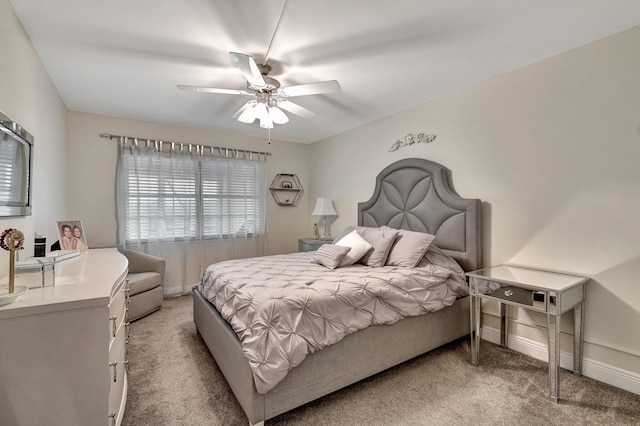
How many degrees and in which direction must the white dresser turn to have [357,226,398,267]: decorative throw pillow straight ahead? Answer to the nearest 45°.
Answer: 0° — it already faces it

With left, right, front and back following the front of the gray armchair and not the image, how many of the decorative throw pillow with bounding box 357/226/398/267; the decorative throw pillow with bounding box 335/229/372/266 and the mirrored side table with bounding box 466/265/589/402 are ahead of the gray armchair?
3

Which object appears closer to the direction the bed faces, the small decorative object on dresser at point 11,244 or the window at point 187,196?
the small decorative object on dresser

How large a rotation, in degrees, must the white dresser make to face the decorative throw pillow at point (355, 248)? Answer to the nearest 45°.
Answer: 0° — it already faces it

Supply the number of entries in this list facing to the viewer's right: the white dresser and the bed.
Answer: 1

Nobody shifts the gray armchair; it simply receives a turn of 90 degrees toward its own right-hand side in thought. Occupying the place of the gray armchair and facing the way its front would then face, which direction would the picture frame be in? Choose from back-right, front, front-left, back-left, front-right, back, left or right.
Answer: front

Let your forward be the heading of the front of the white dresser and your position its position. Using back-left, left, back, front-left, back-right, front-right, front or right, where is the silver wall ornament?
front

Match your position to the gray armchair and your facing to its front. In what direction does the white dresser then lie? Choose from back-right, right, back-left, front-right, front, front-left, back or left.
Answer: front-right

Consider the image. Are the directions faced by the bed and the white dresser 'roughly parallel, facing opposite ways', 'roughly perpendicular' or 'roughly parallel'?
roughly parallel, facing opposite ways

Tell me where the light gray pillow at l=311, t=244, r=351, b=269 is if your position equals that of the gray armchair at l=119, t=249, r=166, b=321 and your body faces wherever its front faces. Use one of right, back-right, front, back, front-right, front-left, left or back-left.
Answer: front

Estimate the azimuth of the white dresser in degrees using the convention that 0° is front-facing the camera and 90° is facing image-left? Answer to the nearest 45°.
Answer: approximately 270°

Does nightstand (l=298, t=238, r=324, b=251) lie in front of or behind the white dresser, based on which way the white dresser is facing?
in front

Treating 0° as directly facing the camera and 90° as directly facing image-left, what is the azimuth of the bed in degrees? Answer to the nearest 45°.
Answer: approximately 45°

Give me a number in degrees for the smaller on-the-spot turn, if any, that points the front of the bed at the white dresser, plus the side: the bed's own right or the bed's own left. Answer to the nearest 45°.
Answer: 0° — it already faces it

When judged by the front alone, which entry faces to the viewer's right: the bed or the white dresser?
the white dresser
